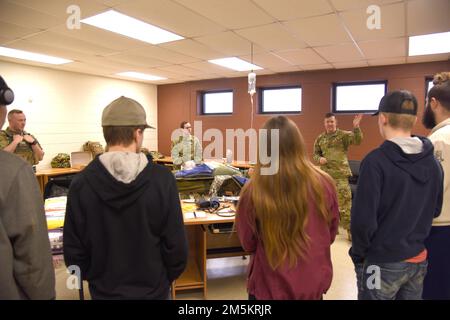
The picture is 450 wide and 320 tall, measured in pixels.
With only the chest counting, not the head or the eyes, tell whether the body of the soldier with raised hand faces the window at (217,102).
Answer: no

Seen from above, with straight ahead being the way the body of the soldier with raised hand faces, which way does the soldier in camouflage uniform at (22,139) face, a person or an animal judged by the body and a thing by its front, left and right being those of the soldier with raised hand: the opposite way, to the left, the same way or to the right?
to the left

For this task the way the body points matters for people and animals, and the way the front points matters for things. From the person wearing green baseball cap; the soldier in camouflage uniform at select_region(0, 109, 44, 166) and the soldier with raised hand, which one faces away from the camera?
the person wearing green baseball cap

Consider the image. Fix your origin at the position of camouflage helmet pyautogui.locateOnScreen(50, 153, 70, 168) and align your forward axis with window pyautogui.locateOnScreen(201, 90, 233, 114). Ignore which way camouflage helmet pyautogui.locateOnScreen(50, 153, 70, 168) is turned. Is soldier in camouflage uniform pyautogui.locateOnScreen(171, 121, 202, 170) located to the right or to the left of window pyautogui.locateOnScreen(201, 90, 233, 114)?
right

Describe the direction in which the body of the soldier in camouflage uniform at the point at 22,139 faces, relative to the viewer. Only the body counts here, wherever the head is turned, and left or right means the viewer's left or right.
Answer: facing the viewer and to the right of the viewer

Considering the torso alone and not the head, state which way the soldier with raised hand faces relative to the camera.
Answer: toward the camera

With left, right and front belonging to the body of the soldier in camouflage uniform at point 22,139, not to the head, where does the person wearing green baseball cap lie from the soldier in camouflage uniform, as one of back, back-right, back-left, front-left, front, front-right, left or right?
front-right

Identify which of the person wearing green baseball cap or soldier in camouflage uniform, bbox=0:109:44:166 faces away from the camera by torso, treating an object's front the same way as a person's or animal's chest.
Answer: the person wearing green baseball cap

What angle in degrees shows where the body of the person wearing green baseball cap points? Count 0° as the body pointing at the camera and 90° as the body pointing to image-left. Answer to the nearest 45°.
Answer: approximately 180°

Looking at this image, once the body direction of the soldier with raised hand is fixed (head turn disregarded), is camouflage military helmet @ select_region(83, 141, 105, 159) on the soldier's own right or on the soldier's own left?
on the soldier's own right

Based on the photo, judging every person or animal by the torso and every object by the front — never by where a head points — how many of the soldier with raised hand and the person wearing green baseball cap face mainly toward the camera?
1

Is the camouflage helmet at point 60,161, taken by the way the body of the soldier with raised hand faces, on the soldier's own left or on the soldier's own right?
on the soldier's own right

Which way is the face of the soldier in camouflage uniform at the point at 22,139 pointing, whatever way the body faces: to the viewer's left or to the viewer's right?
to the viewer's right
